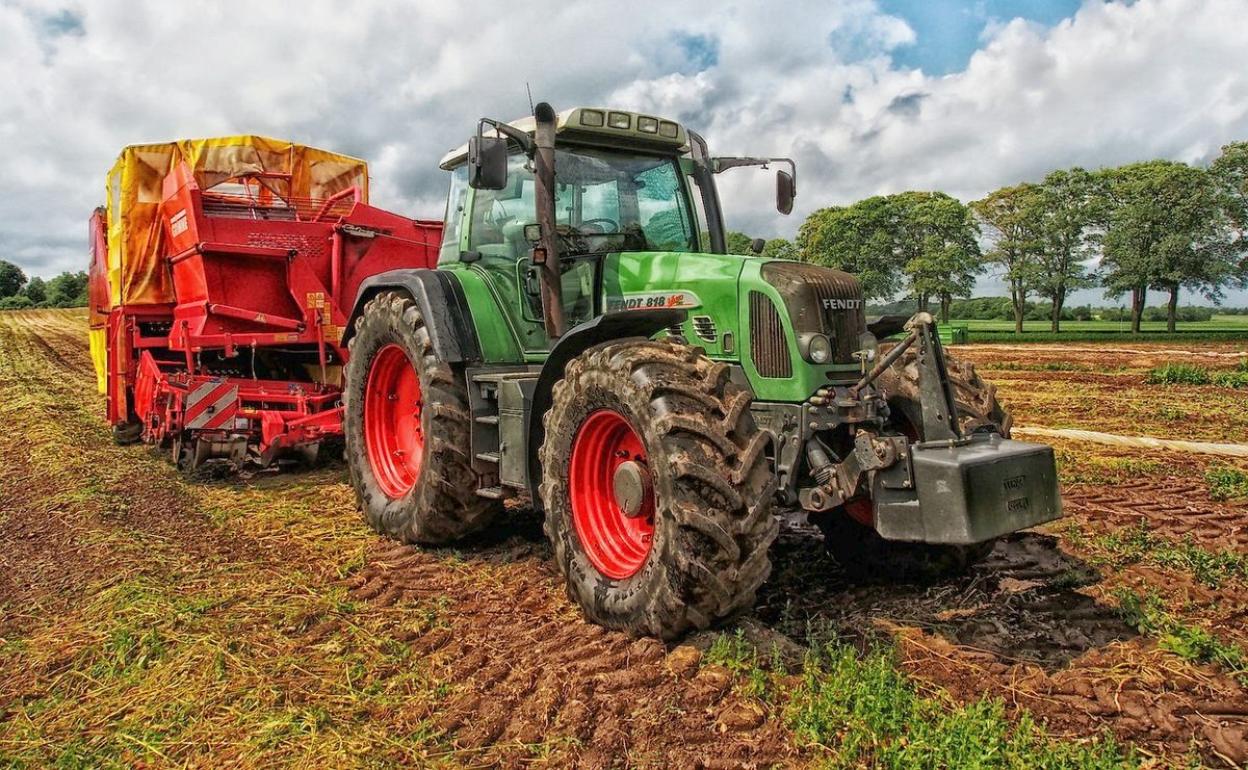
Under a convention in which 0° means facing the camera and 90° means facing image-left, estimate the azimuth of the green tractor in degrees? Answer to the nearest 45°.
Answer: approximately 315°

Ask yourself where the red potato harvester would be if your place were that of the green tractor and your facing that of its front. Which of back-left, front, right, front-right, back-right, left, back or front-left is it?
back
